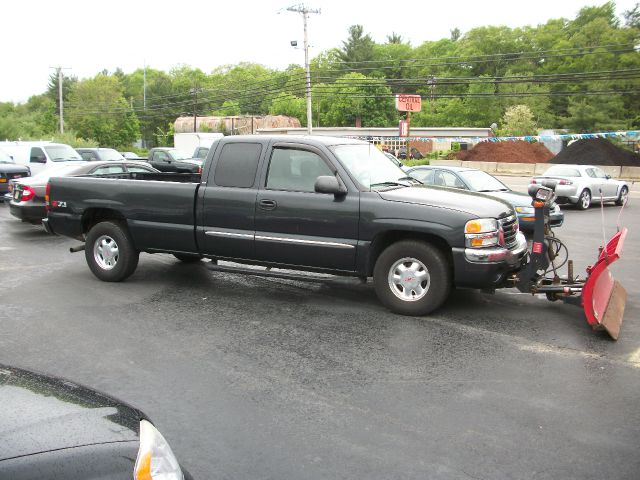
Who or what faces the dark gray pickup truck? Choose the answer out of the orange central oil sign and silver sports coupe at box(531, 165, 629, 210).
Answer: the orange central oil sign

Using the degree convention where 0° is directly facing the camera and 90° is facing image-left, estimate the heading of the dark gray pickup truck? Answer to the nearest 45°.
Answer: approximately 315°

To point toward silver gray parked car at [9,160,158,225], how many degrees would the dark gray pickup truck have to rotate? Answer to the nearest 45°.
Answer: approximately 180°

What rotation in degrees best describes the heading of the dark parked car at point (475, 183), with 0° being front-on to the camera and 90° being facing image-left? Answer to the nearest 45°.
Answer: approximately 315°

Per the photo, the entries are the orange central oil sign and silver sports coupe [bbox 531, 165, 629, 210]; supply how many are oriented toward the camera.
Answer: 1

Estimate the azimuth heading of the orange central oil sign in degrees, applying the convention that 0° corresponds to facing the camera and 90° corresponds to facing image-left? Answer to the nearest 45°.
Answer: approximately 0°

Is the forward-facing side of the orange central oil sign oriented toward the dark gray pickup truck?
yes
